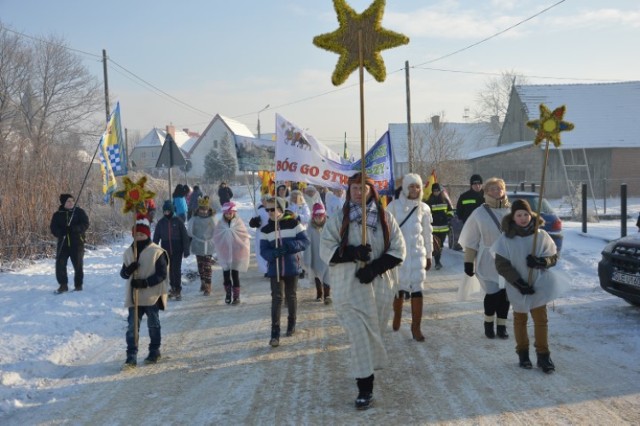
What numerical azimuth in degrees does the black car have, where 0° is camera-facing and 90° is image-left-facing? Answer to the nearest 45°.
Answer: approximately 45°

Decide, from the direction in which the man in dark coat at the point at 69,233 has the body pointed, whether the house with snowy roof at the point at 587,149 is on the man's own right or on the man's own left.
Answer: on the man's own left

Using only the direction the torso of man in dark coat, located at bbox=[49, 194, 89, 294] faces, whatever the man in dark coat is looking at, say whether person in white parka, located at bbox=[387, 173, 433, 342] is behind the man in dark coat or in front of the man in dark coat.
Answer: in front

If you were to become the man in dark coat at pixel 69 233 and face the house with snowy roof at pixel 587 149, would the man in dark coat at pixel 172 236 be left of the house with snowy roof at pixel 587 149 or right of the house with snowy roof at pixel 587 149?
right

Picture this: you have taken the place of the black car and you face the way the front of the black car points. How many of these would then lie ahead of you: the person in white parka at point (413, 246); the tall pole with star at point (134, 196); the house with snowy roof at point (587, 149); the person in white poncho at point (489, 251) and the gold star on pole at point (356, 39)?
4

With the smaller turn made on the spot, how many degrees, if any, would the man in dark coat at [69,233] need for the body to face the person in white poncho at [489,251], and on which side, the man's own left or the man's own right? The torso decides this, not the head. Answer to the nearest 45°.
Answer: approximately 45° to the man's own left

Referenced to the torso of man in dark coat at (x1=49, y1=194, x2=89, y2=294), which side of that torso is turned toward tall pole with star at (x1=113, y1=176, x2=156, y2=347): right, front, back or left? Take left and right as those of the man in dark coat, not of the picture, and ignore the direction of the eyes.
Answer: front

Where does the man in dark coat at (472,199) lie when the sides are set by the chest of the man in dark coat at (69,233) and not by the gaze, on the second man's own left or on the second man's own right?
on the second man's own left

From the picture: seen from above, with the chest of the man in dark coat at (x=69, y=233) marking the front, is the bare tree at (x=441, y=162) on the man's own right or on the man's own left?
on the man's own left

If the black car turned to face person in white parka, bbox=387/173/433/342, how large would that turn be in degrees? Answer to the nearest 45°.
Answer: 0° — it already faces them

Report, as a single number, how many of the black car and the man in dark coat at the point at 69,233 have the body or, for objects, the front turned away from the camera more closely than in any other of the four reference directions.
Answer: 0
